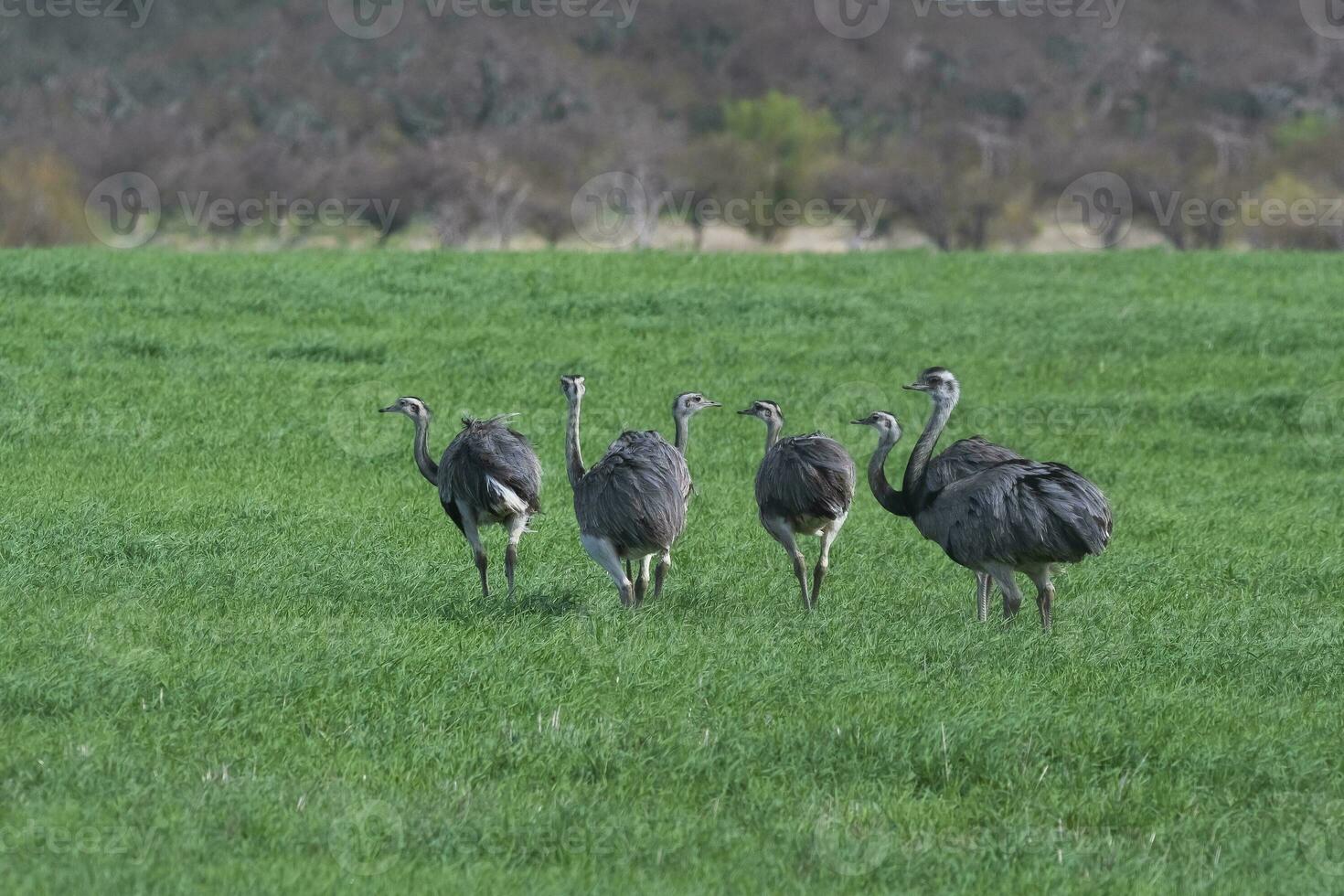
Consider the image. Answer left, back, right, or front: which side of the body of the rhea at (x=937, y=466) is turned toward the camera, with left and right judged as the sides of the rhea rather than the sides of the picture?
left
